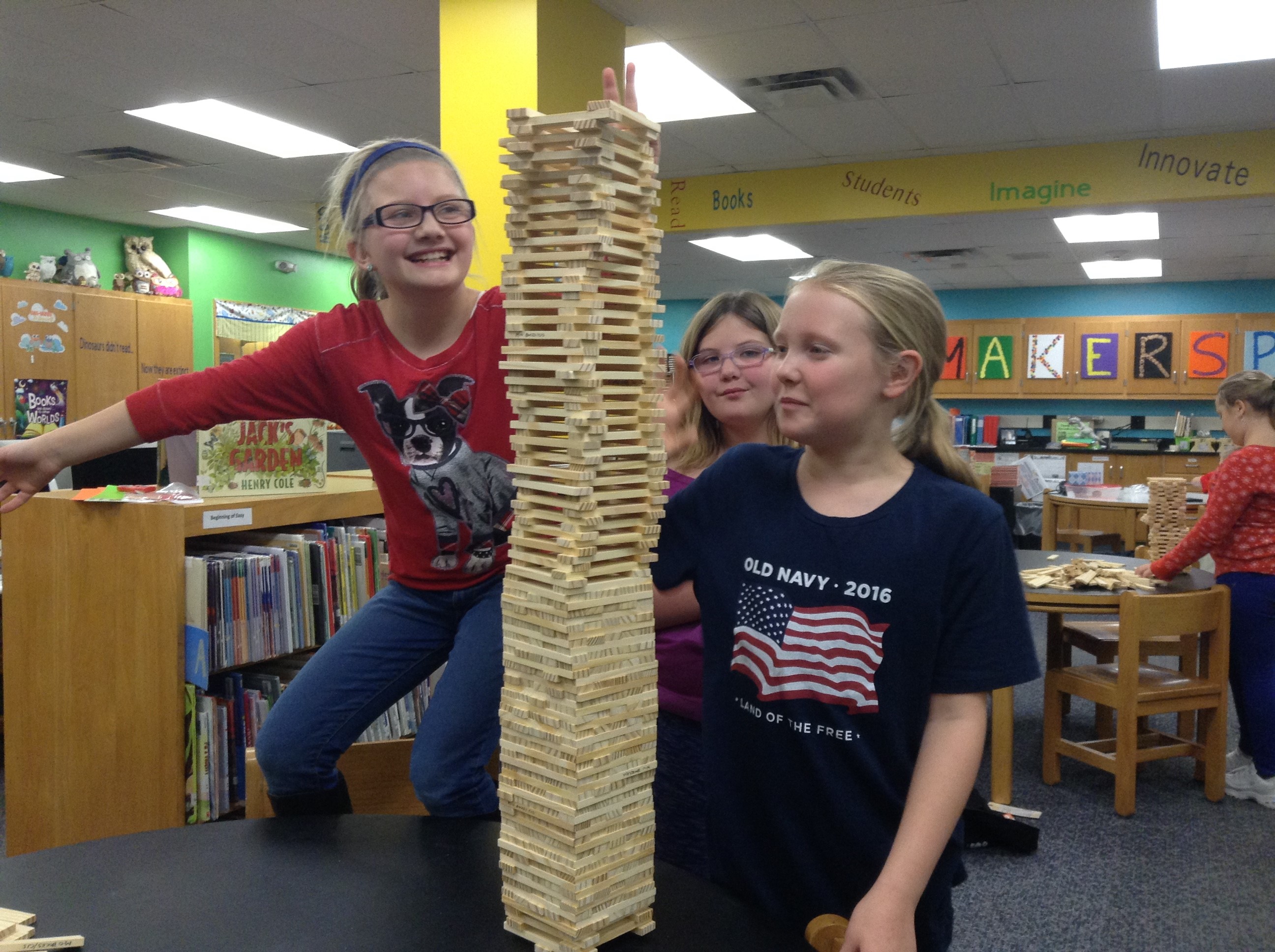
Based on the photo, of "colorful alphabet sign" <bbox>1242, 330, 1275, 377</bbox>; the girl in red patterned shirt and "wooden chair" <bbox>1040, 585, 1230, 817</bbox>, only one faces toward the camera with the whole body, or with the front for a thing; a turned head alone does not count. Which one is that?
the colorful alphabet sign

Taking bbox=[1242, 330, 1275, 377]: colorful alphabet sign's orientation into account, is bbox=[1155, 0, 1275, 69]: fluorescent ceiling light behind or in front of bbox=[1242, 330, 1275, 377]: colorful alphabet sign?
in front

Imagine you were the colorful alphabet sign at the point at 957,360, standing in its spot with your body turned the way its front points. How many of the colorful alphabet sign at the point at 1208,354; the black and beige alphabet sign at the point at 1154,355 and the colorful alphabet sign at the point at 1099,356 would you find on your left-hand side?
3

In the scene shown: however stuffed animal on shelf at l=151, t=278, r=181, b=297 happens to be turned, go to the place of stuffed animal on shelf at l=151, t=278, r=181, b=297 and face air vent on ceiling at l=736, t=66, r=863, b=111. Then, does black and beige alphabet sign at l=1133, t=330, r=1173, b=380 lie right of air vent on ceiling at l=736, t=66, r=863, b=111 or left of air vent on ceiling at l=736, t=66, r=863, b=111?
left

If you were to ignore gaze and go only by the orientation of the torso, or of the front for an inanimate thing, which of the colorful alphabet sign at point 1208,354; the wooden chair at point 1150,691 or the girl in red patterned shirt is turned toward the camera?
the colorful alphabet sign

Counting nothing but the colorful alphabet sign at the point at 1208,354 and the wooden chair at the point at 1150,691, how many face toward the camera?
1

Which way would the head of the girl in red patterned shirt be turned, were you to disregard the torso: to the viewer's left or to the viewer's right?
to the viewer's left

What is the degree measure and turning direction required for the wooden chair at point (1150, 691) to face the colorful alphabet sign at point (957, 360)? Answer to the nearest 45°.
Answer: approximately 45° to its right

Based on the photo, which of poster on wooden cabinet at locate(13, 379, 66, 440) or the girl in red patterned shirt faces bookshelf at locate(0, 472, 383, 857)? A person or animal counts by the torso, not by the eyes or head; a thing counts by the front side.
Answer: the poster on wooden cabinet

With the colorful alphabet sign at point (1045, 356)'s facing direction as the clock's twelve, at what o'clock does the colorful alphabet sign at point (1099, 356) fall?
the colorful alphabet sign at point (1099, 356) is roughly at 9 o'clock from the colorful alphabet sign at point (1045, 356).

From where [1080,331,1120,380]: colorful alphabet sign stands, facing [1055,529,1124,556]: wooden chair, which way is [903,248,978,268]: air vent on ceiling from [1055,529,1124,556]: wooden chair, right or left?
right

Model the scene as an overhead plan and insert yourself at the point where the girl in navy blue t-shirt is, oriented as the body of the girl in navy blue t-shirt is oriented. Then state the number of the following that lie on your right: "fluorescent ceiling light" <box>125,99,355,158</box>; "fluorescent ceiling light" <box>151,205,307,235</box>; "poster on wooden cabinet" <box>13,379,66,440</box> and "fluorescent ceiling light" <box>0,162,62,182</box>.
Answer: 4

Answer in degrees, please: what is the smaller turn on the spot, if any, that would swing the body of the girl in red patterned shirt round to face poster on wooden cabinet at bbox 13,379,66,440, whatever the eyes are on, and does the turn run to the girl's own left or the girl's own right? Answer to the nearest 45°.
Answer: approximately 45° to the girl's own left

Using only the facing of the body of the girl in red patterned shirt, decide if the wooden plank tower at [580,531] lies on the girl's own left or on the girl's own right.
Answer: on the girl's own left

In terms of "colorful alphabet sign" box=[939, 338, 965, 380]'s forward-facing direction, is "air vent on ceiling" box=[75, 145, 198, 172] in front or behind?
in front
